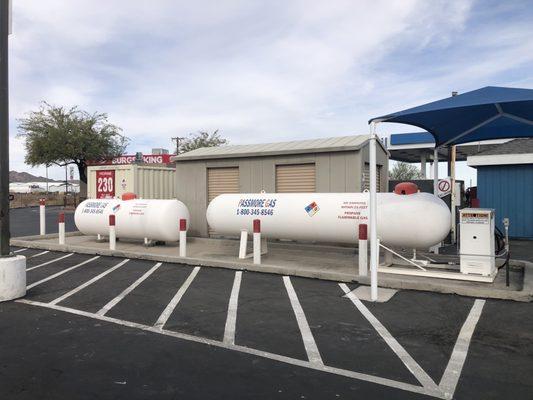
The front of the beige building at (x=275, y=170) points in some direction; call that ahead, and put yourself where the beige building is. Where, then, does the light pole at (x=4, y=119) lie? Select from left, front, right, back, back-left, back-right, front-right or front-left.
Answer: front-right

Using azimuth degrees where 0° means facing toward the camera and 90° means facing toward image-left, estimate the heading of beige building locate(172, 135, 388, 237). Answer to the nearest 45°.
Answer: approximately 0°

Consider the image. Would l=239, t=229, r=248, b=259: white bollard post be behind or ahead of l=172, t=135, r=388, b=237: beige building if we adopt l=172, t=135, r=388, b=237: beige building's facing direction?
ahead

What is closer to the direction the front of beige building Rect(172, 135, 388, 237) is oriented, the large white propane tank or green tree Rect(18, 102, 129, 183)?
the large white propane tank

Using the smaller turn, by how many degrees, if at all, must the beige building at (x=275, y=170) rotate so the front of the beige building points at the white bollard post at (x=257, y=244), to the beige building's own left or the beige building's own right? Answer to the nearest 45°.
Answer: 0° — it already faces it

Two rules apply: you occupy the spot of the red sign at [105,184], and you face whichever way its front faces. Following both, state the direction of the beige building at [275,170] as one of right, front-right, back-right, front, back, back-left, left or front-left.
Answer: front-left

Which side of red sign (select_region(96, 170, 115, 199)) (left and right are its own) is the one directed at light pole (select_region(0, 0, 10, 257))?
front

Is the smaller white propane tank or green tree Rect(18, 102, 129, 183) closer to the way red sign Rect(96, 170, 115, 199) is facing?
the smaller white propane tank

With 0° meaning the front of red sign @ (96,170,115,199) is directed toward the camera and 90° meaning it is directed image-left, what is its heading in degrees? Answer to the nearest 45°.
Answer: approximately 0°

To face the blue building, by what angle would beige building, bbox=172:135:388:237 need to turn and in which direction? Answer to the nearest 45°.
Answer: approximately 90° to its left

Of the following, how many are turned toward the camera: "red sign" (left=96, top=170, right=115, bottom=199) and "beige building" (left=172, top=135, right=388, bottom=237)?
2
